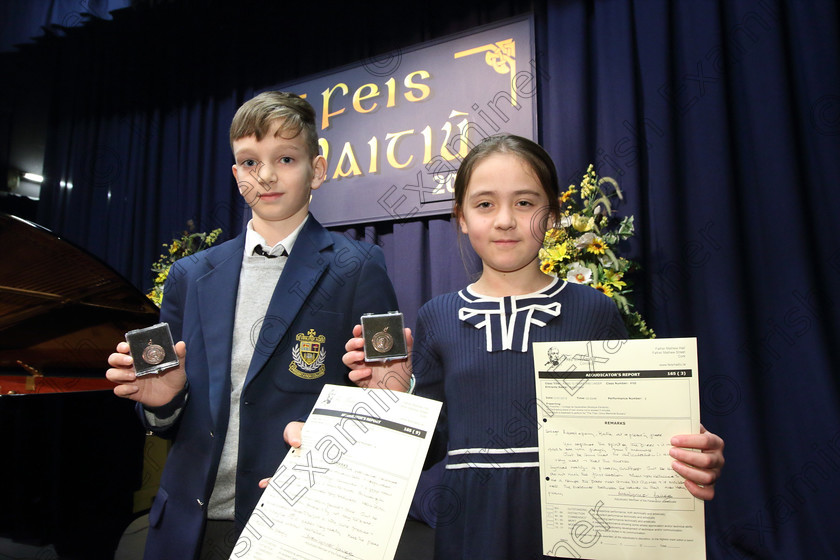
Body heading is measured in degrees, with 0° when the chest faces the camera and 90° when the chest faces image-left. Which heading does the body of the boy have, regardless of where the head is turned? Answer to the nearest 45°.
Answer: approximately 45°

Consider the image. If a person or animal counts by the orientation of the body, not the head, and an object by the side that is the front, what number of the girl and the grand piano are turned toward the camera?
1

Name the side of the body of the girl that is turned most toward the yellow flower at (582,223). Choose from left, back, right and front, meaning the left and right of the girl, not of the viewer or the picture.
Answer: back

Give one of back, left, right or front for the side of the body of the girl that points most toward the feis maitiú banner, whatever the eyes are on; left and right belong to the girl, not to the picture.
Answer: back

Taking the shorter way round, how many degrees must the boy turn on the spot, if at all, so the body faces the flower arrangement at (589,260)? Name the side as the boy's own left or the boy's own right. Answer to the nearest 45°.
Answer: approximately 180°

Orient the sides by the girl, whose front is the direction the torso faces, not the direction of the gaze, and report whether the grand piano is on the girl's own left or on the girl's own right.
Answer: on the girl's own right
